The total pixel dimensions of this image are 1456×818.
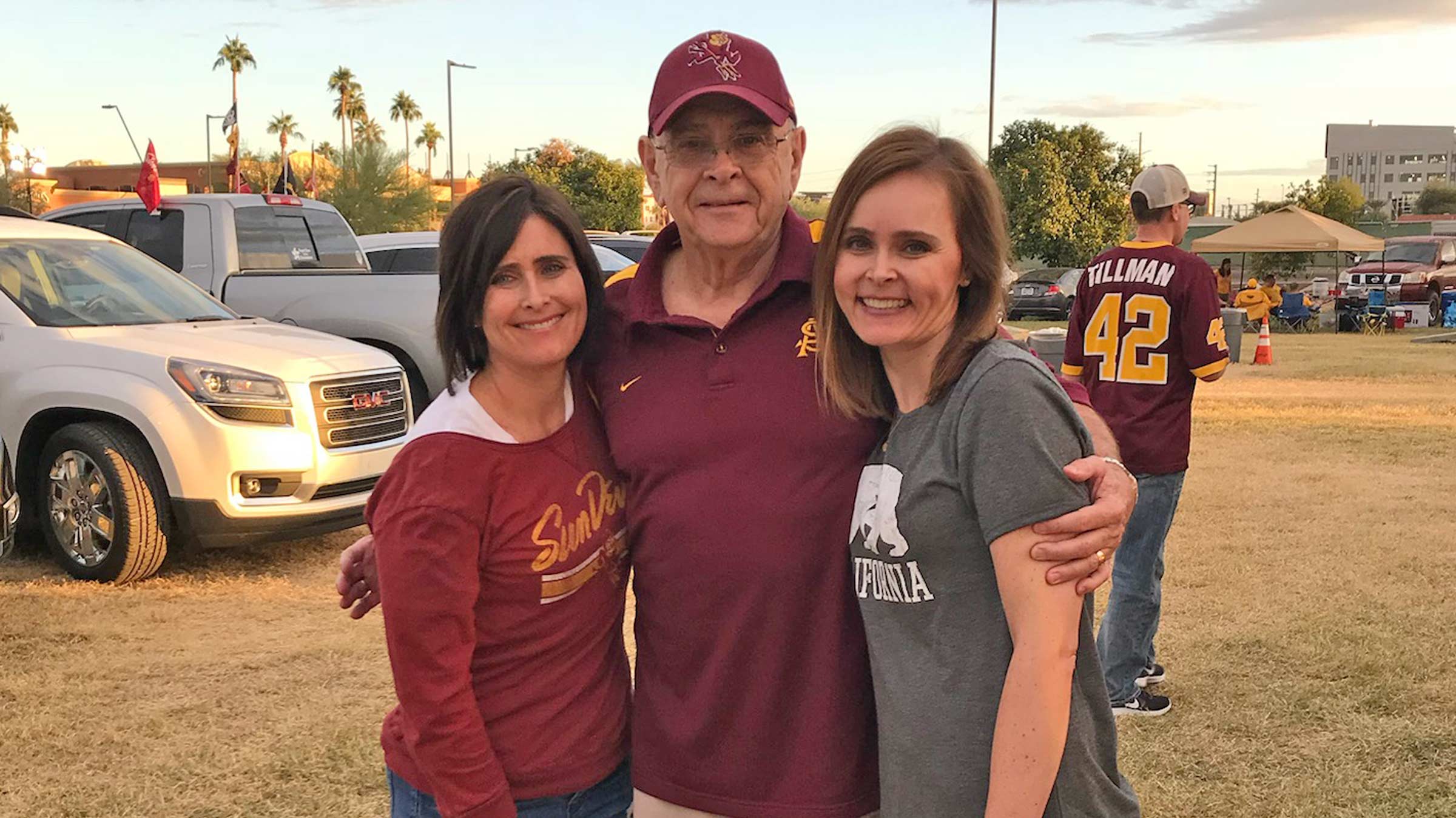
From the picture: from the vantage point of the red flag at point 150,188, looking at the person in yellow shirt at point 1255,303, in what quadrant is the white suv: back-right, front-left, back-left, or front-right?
back-right

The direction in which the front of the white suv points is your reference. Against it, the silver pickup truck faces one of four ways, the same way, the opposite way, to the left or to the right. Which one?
the opposite way

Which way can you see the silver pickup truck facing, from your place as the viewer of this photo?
facing away from the viewer and to the left of the viewer

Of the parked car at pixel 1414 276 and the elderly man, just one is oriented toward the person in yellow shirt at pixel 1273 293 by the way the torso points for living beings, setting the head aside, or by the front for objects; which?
the parked car

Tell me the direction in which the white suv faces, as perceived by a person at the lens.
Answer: facing the viewer and to the right of the viewer

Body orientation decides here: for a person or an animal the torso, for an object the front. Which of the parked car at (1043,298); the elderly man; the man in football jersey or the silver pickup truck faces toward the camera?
the elderly man

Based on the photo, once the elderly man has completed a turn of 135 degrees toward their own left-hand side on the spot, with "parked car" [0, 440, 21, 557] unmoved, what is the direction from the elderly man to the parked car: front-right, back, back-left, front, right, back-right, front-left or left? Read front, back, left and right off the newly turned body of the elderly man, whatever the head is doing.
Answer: left

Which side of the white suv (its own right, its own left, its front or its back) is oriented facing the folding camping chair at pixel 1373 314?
left

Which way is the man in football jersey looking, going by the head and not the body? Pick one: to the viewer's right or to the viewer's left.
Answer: to the viewer's right
